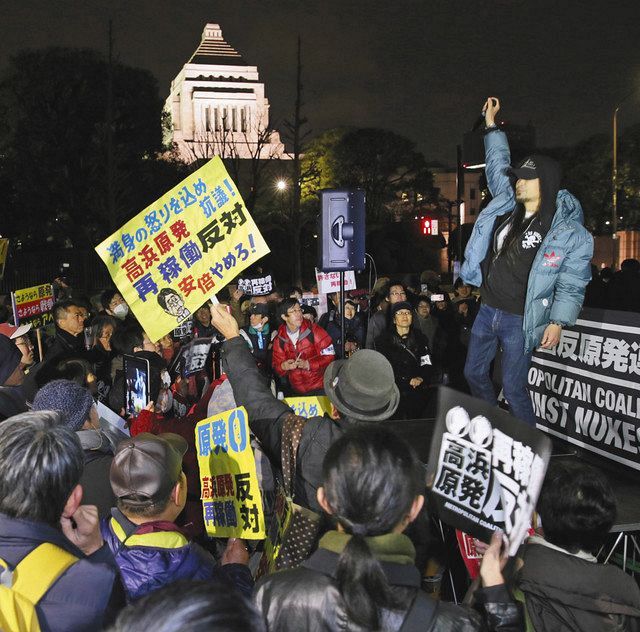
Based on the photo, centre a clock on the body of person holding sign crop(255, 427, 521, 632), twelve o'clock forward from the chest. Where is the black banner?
The black banner is roughly at 1 o'clock from the person holding sign.

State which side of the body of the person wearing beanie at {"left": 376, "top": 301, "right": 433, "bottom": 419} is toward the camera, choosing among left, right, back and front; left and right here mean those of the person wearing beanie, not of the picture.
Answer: front

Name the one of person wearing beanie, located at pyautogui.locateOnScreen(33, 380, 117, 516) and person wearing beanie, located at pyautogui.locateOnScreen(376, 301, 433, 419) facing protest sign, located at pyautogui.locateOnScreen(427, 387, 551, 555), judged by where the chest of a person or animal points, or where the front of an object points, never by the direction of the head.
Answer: person wearing beanie, located at pyautogui.locateOnScreen(376, 301, 433, 419)

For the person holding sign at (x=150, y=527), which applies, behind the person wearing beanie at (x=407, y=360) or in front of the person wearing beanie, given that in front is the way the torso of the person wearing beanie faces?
in front

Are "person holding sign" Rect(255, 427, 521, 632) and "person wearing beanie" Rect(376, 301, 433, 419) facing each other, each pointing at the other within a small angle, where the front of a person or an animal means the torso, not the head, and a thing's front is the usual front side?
yes

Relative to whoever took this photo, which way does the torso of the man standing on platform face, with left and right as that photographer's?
facing the viewer and to the left of the viewer

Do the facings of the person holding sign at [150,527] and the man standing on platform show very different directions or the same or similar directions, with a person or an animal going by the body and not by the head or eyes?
very different directions

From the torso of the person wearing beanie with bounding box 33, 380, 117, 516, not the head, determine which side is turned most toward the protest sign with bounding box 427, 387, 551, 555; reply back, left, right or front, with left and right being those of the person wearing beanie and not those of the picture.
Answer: right

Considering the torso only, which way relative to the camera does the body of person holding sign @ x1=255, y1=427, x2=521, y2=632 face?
away from the camera

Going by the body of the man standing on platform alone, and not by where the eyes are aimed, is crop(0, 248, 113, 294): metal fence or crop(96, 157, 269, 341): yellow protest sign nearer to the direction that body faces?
the yellow protest sign

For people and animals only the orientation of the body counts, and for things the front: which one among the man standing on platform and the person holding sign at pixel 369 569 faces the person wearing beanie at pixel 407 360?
the person holding sign

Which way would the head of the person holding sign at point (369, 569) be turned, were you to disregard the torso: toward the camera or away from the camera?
away from the camera

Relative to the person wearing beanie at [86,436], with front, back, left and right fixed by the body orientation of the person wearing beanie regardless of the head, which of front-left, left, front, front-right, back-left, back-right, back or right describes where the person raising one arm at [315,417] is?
right

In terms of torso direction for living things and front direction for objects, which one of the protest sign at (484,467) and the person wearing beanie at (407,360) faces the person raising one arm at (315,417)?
the person wearing beanie

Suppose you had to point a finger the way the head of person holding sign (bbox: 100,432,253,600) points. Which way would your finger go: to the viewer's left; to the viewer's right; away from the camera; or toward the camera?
away from the camera

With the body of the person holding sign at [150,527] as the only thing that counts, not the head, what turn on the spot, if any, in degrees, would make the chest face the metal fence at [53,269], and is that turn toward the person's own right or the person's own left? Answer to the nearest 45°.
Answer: approximately 45° to the person's own left

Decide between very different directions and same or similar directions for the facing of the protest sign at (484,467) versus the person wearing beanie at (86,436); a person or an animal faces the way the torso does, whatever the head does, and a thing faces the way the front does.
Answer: very different directions
